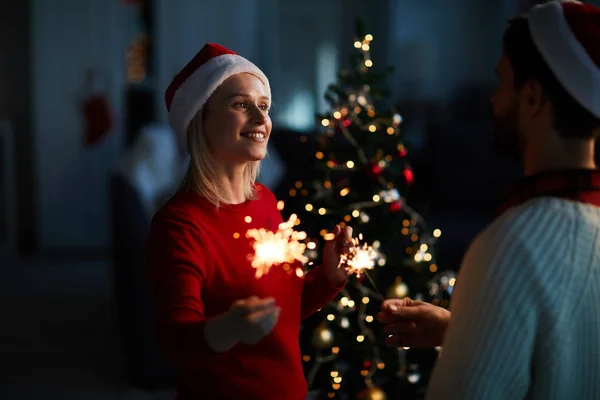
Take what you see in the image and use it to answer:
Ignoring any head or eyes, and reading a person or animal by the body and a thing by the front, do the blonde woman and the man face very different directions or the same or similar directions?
very different directions

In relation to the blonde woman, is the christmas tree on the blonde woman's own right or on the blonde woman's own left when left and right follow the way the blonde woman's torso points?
on the blonde woman's own left

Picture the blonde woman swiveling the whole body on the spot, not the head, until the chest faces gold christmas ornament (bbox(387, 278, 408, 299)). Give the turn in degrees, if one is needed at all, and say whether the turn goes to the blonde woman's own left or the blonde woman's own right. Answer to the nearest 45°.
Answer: approximately 90° to the blonde woman's own left

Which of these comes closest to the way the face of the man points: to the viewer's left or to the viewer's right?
to the viewer's left

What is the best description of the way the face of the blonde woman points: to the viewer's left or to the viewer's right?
to the viewer's right

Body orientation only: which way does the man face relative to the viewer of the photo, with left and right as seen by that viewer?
facing away from the viewer and to the left of the viewer

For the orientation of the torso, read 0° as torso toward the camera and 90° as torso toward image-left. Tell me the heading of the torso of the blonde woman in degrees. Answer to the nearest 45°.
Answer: approximately 315°

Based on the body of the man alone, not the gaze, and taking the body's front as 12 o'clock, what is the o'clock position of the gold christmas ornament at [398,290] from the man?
The gold christmas ornament is roughly at 1 o'clock from the man.
